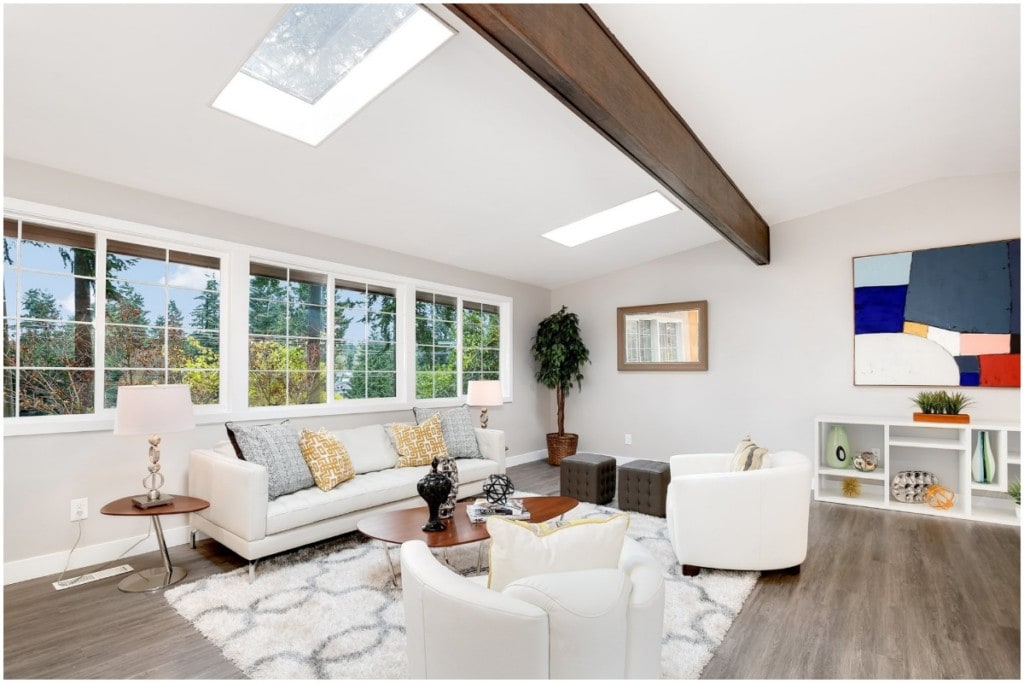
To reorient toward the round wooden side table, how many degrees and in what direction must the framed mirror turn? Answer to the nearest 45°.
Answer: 0° — it already faces it

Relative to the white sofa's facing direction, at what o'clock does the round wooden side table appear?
The round wooden side table is roughly at 4 o'clock from the white sofa.

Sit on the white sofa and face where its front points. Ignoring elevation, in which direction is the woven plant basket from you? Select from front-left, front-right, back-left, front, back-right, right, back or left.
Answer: left

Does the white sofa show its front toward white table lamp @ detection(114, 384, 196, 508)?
no

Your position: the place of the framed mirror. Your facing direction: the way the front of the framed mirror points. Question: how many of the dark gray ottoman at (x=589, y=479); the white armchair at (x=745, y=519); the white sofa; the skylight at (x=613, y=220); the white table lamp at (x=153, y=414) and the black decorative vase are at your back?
0

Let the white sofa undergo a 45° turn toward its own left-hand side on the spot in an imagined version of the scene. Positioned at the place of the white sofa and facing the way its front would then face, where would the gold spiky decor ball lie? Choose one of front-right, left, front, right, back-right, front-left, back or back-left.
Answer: front

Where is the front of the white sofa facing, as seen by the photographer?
facing the viewer and to the right of the viewer

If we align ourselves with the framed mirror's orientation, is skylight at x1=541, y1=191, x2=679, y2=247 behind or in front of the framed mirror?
in front

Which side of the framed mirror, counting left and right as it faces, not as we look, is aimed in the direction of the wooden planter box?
left

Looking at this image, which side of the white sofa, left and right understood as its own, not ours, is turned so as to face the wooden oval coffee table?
front

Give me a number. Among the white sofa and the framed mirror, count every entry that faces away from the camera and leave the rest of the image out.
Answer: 0

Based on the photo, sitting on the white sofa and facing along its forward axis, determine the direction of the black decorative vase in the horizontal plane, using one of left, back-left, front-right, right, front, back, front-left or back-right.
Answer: front

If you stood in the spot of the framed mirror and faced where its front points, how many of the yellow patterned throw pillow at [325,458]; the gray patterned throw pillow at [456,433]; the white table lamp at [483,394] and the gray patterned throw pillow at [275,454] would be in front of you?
4

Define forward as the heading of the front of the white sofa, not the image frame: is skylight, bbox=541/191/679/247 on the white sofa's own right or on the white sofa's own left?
on the white sofa's own left

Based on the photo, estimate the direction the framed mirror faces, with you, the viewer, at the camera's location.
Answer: facing the viewer and to the left of the viewer

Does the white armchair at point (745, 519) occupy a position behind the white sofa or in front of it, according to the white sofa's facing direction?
in front
